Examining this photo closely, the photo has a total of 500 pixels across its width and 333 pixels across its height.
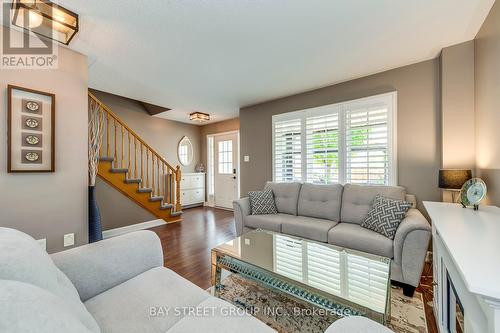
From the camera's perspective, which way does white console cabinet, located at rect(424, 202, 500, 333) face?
to the viewer's left

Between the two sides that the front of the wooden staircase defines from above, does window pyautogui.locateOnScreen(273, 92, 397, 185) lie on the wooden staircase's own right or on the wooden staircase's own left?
on the wooden staircase's own right

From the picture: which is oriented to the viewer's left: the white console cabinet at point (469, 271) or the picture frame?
the white console cabinet

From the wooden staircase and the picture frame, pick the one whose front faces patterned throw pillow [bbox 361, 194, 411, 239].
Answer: the picture frame

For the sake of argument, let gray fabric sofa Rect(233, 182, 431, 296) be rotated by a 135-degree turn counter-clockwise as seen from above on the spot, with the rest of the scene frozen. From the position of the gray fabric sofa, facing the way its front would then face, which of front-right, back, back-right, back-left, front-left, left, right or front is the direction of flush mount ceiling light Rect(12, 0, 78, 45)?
back-right

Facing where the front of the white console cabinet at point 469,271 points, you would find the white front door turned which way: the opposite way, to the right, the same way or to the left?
to the left

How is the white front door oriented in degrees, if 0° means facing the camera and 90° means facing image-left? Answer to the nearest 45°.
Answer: approximately 45°

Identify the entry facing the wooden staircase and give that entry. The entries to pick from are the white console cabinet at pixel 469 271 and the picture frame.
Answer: the white console cabinet

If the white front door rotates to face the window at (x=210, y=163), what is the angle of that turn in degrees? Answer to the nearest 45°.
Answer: approximately 90° to its right

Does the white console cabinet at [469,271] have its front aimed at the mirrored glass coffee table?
yes

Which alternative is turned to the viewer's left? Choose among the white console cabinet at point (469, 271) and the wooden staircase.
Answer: the white console cabinet

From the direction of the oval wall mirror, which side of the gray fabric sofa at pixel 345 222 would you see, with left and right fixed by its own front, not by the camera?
right

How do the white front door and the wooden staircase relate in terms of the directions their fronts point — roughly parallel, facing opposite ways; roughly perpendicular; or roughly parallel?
roughly parallel, facing opposite ways

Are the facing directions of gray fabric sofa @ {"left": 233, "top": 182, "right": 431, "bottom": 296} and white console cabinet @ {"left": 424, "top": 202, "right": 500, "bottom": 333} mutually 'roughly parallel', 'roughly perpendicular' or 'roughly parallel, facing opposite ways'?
roughly perpendicular

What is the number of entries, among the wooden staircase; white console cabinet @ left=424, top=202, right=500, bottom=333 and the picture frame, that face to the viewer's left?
1

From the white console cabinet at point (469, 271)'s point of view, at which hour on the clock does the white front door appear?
The white front door is roughly at 1 o'clock from the white console cabinet.

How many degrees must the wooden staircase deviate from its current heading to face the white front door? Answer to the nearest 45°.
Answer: approximately 45° to its right

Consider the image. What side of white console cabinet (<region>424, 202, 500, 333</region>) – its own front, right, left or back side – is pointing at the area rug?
front

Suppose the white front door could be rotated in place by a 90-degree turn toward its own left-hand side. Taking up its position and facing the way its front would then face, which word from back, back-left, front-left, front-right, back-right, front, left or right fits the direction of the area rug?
front-right
